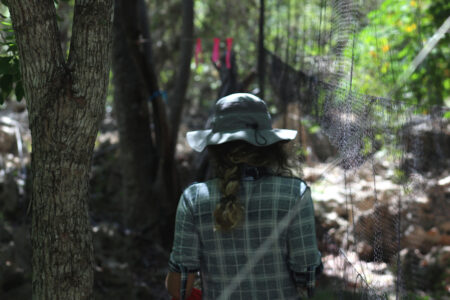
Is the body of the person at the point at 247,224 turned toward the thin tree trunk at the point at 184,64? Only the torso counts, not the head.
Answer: yes

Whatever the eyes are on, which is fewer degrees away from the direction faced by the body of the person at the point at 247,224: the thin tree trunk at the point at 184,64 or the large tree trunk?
the thin tree trunk

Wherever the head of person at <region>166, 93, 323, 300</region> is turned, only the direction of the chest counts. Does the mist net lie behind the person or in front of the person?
in front

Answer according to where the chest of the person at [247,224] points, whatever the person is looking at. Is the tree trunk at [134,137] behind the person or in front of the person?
in front

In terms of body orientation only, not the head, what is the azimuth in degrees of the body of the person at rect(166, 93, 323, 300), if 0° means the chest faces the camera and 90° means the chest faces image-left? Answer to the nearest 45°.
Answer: approximately 180°

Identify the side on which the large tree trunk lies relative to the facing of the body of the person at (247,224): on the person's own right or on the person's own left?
on the person's own left

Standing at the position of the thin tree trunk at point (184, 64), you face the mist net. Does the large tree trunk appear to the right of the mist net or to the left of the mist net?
right
